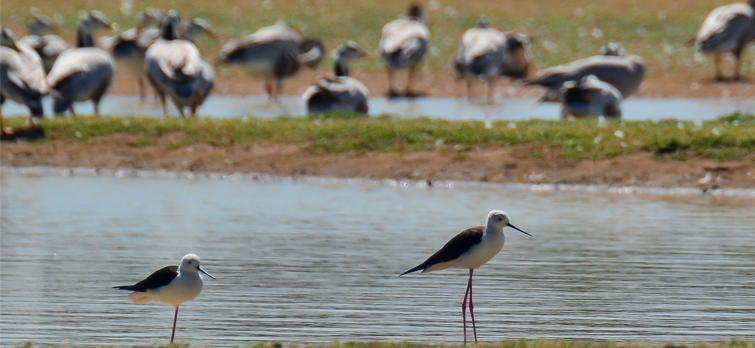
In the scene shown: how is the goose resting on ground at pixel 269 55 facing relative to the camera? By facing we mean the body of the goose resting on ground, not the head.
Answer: to the viewer's right

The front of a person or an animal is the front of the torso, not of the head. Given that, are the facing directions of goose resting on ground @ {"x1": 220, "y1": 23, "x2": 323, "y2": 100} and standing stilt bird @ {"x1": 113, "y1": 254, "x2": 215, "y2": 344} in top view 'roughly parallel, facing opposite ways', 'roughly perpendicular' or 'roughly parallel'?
roughly parallel

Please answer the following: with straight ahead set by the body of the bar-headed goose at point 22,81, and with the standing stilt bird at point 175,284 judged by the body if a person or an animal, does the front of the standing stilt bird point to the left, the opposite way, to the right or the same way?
the opposite way

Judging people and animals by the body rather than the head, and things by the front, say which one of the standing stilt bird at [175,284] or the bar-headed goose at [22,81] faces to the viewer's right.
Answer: the standing stilt bird

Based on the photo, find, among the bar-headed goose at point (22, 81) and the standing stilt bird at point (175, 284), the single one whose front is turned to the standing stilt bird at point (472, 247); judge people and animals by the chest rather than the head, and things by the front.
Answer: the standing stilt bird at point (175, 284)

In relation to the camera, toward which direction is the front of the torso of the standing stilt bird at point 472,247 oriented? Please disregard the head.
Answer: to the viewer's right

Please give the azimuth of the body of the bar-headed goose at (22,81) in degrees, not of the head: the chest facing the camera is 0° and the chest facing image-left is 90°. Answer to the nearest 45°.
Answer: approximately 90°

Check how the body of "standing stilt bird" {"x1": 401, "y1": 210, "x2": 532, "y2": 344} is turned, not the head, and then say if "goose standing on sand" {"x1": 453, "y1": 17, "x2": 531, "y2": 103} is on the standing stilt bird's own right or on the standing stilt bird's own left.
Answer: on the standing stilt bird's own left

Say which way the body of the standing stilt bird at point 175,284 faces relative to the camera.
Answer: to the viewer's right
